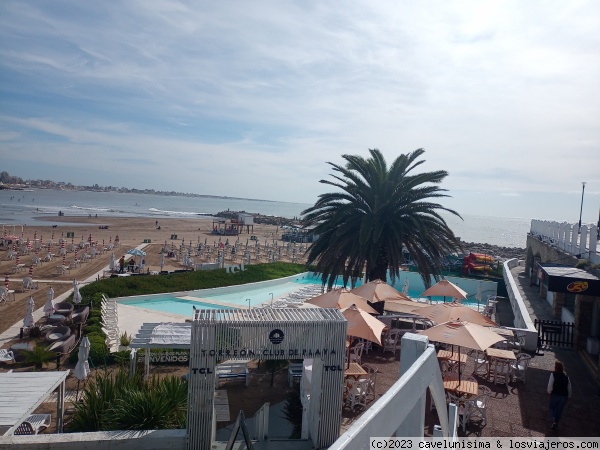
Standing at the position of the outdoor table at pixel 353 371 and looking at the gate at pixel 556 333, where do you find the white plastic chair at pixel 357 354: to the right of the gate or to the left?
left

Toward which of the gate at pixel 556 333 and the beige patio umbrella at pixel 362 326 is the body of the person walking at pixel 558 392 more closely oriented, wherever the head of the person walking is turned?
the gate
